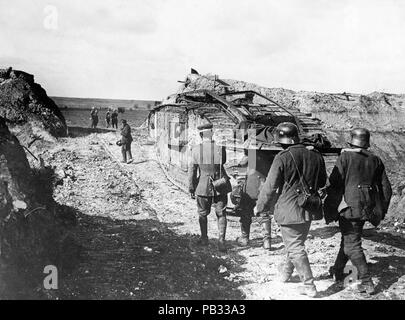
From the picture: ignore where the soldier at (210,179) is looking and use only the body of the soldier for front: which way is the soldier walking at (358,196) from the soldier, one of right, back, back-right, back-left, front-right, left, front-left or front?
back-right

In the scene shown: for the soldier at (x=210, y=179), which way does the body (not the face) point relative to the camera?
away from the camera

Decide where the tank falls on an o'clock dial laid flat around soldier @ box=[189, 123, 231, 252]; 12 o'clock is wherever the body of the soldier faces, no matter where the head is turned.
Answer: The tank is roughly at 12 o'clock from the soldier.

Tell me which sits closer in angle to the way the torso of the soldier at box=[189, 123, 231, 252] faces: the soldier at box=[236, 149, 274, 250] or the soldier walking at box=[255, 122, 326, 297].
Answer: the soldier

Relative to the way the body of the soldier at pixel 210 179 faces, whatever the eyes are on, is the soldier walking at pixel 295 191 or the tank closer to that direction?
the tank
